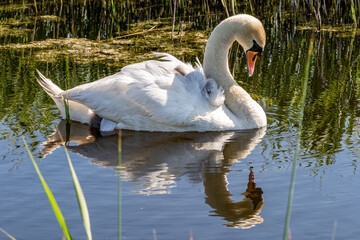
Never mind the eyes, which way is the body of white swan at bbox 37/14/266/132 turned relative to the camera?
to the viewer's right
